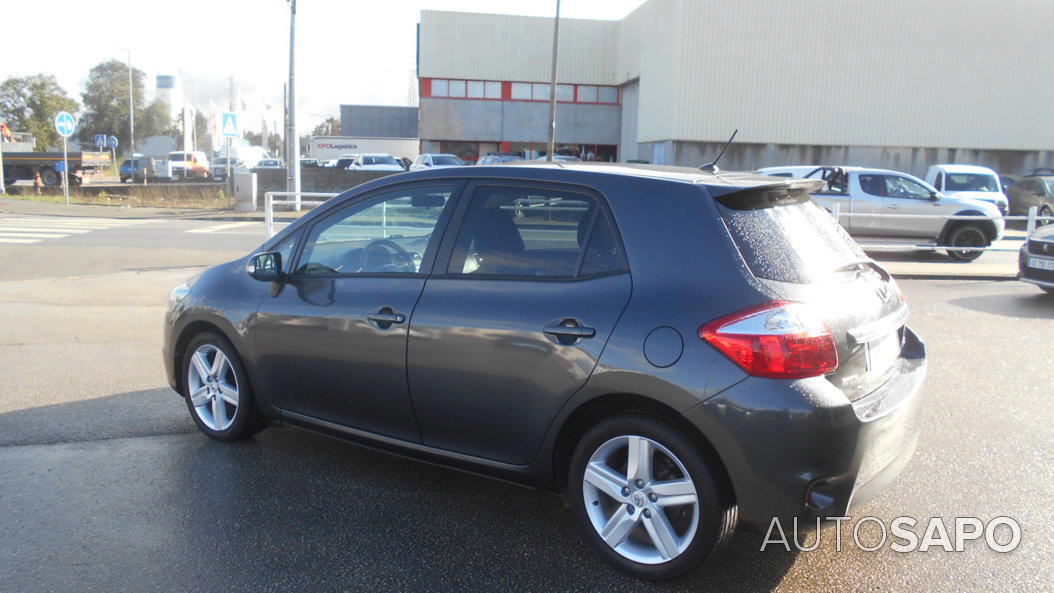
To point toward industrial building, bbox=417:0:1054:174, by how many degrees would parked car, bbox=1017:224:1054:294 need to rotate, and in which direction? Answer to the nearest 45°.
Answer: approximately 135° to its right

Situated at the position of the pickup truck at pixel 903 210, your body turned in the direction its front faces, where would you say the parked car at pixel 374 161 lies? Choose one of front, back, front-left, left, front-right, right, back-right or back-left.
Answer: back-left

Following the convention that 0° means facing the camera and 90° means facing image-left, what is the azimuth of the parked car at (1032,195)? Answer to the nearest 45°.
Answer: approximately 315°

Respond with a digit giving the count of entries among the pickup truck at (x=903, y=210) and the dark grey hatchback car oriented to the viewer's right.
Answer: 1

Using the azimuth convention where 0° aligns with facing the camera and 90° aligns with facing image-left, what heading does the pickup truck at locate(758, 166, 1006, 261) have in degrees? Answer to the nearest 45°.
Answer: approximately 270°

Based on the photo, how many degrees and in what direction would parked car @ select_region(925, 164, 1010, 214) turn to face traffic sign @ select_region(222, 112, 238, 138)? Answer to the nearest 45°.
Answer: approximately 135° to its right

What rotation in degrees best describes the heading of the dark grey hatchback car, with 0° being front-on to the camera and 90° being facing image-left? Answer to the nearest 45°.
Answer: approximately 135°

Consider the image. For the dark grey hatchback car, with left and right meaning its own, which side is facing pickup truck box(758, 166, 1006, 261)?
right

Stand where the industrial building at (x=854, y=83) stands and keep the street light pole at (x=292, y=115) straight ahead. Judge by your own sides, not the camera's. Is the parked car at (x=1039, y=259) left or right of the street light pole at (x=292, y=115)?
left

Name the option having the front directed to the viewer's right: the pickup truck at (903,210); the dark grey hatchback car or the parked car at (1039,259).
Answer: the pickup truck
